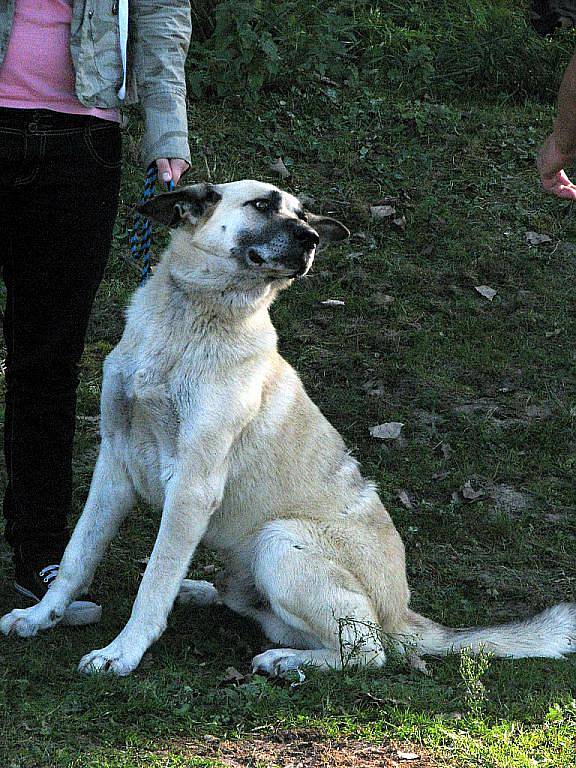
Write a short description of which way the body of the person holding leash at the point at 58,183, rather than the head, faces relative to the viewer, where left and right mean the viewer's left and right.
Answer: facing the viewer

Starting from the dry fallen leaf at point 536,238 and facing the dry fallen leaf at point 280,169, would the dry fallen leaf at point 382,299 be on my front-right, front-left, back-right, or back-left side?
front-left

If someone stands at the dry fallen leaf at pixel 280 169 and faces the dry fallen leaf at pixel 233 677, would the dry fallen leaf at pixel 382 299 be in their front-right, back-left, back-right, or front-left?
front-left

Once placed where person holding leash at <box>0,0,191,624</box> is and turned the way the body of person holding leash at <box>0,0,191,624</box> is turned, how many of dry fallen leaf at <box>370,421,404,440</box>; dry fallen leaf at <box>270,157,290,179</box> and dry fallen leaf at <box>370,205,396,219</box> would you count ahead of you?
0

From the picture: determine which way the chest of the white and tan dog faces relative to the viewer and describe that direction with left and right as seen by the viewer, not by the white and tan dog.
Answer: facing the viewer and to the left of the viewer

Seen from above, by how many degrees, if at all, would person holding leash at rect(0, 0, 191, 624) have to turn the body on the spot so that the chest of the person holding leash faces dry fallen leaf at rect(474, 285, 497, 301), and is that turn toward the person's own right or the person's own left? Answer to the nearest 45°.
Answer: approximately 135° to the person's own left

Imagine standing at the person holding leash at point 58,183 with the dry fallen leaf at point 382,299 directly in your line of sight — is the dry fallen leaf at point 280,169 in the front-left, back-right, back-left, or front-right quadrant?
front-left

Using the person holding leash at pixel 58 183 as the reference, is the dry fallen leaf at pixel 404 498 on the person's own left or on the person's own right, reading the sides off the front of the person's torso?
on the person's own left

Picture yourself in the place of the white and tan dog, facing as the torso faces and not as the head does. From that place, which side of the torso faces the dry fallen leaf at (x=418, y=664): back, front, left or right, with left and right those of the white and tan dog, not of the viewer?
left

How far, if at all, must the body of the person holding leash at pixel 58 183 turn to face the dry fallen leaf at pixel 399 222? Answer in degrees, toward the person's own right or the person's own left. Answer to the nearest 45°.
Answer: approximately 135° to the person's own left

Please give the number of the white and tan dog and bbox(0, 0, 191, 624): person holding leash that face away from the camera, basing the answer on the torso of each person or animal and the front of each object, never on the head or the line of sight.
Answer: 0
